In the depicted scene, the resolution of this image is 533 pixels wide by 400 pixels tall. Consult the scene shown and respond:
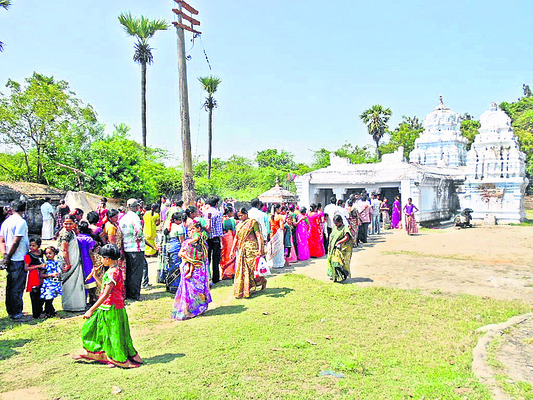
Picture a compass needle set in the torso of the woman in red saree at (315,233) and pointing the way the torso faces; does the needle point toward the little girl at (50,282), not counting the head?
no

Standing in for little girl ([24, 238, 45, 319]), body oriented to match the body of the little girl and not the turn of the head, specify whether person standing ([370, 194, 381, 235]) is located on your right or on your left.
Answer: on your left

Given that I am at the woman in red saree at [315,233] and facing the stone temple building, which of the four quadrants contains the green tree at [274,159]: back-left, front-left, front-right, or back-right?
front-left

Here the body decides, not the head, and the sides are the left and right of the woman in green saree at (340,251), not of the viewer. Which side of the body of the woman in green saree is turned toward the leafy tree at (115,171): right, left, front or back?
right

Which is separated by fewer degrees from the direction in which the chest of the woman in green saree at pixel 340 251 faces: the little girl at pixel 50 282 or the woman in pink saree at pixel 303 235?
the little girl

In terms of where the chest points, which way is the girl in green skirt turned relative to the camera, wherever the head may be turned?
to the viewer's left

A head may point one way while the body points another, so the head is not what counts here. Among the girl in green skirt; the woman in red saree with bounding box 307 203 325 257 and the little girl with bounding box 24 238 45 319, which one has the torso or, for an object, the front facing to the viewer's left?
the girl in green skirt

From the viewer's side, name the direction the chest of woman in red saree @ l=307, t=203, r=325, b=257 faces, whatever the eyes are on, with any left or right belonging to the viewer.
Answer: facing away from the viewer and to the right of the viewer

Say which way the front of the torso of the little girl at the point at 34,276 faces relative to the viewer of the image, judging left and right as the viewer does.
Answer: facing the viewer and to the right of the viewer

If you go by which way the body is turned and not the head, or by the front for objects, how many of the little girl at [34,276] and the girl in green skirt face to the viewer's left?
1

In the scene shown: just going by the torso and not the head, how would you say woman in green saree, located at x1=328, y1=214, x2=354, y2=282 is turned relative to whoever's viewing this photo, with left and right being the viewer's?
facing the viewer and to the left of the viewer

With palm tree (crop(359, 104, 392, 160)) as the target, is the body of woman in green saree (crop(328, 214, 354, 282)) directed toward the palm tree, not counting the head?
no

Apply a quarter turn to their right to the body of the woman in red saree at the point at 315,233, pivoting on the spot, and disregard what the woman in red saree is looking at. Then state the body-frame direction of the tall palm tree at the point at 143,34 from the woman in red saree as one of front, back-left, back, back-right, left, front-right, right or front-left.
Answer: back

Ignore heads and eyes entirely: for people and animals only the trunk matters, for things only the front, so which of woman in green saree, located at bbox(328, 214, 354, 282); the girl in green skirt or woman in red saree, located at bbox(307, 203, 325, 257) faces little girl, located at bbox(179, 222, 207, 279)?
the woman in green saree

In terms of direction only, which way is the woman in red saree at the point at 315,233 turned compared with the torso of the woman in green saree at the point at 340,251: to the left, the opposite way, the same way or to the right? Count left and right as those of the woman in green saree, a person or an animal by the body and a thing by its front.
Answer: the opposite way
